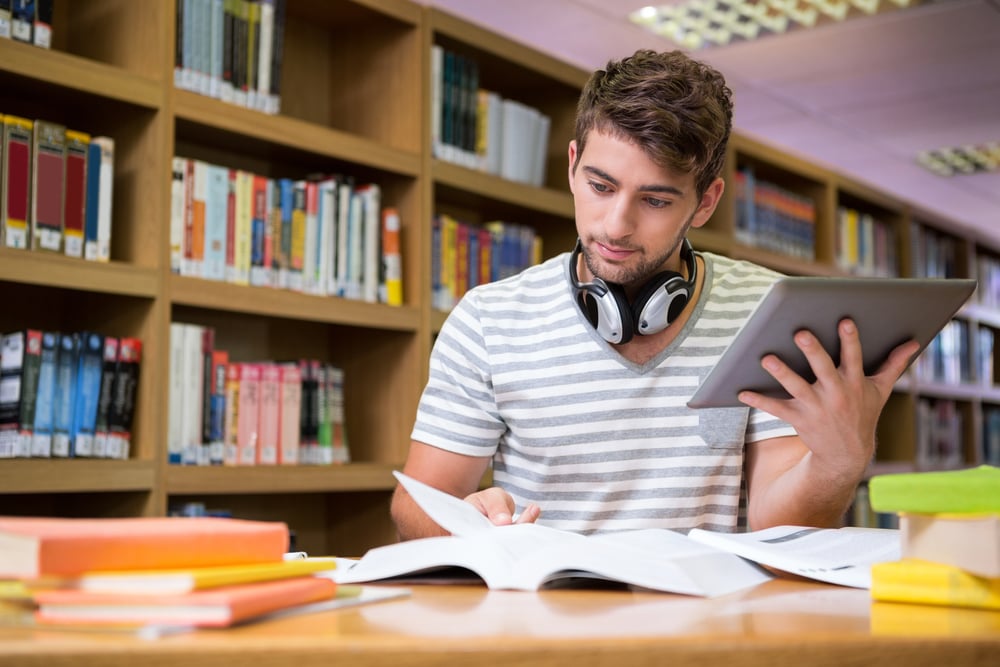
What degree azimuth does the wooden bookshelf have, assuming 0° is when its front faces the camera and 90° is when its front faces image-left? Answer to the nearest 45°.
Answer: approximately 315°

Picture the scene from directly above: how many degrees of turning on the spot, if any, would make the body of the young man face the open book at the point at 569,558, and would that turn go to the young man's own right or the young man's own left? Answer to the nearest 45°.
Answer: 0° — they already face it

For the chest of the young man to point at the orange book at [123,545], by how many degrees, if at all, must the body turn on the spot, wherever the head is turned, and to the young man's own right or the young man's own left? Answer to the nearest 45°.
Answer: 0° — they already face it

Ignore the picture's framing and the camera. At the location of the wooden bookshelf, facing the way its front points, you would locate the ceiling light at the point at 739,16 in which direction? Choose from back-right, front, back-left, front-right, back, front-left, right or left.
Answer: left

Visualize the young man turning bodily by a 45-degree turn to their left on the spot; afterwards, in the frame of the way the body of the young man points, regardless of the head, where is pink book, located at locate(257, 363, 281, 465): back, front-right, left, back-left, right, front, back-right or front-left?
back

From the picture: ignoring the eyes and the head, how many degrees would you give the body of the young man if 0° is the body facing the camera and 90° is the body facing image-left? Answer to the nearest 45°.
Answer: approximately 0°

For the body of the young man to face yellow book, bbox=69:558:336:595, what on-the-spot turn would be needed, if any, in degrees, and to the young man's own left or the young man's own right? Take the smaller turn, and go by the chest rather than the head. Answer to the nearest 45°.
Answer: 0° — they already face it

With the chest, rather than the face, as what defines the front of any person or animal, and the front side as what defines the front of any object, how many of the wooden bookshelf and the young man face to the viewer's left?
0

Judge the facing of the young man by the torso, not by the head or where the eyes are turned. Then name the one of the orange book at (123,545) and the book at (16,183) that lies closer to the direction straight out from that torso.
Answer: the orange book

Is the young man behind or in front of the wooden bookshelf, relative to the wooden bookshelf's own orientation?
in front
